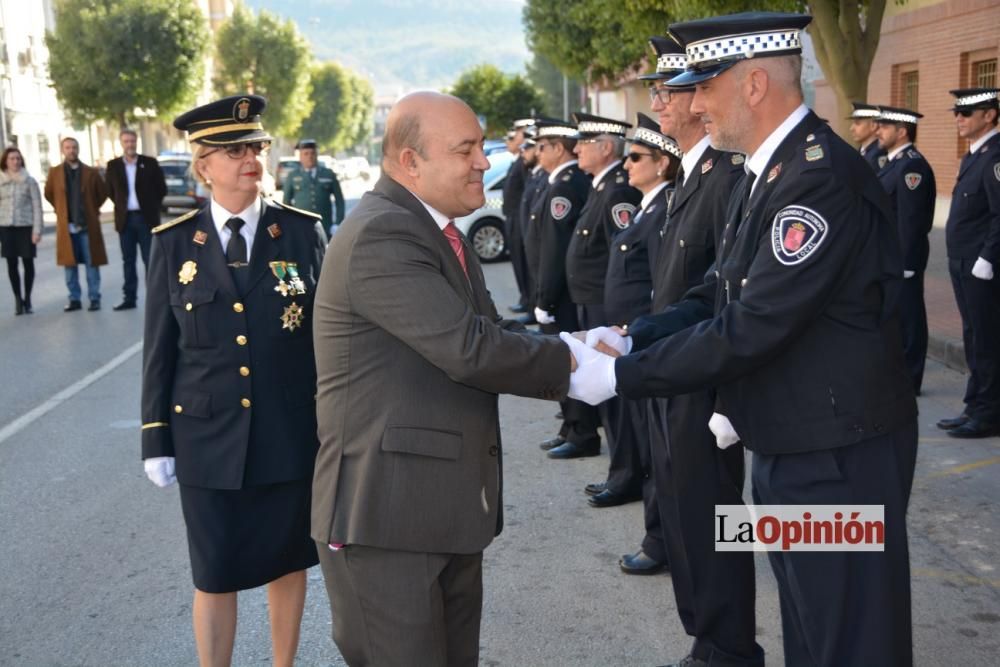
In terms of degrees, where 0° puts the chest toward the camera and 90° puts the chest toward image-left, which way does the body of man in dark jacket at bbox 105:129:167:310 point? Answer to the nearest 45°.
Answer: approximately 0°

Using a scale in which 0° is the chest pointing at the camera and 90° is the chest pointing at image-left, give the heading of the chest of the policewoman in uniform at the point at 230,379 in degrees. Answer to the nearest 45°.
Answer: approximately 0°

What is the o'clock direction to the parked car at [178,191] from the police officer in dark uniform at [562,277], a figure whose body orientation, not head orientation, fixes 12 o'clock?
The parked car is roughly at 2 o'clock from the police officer in dark uniform.

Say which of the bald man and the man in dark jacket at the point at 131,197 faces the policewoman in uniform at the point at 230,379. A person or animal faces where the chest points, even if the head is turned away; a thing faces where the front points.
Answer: the man in dark jacket

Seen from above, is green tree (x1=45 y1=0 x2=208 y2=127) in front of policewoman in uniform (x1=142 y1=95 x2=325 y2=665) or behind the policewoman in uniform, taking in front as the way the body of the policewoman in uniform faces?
behind

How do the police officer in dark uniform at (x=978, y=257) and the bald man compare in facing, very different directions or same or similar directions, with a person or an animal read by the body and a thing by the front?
very different directions

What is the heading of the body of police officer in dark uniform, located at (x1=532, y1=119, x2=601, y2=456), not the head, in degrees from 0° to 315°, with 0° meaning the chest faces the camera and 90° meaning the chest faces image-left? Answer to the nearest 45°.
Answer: approximately 90°

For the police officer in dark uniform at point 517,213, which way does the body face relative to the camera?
to the viewer's left

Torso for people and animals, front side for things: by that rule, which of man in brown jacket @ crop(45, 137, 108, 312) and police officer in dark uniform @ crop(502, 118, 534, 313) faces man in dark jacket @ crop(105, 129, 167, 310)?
the police officer in dark uniform

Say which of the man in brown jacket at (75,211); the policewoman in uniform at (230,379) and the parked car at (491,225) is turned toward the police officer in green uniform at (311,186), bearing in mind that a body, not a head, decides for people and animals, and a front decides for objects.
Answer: the parked car
